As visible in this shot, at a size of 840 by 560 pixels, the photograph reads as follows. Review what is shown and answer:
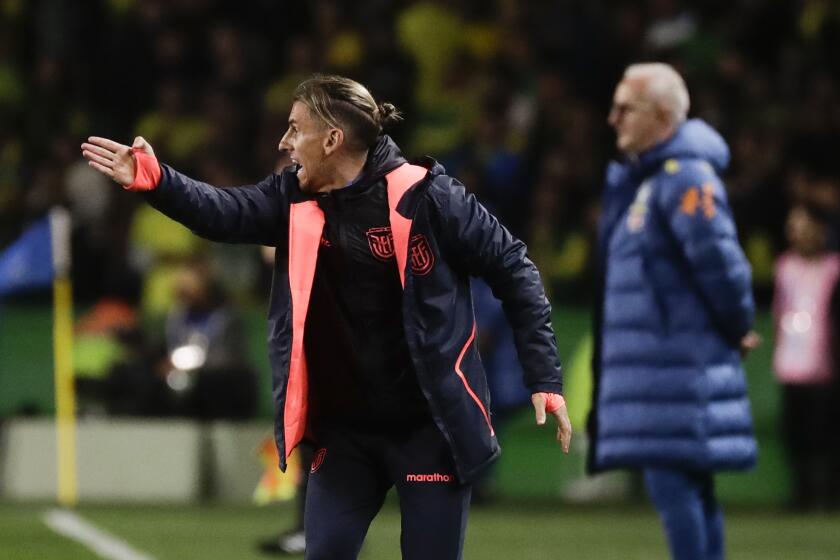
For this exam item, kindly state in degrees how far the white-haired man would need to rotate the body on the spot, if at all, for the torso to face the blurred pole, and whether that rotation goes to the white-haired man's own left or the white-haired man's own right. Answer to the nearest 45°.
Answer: approximately 45° to the white-haired man's own right

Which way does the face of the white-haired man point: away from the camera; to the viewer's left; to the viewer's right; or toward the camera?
to the viewer's left

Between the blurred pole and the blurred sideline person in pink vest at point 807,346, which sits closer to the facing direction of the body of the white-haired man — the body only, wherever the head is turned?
the blurred pole

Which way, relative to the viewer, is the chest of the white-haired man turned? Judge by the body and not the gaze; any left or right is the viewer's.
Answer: facing to the left of the viewer

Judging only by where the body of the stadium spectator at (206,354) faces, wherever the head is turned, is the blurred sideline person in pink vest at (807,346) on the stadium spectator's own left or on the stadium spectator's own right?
on the stadium spectator's own left

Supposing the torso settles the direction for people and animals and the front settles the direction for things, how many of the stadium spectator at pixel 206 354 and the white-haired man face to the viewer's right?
0
